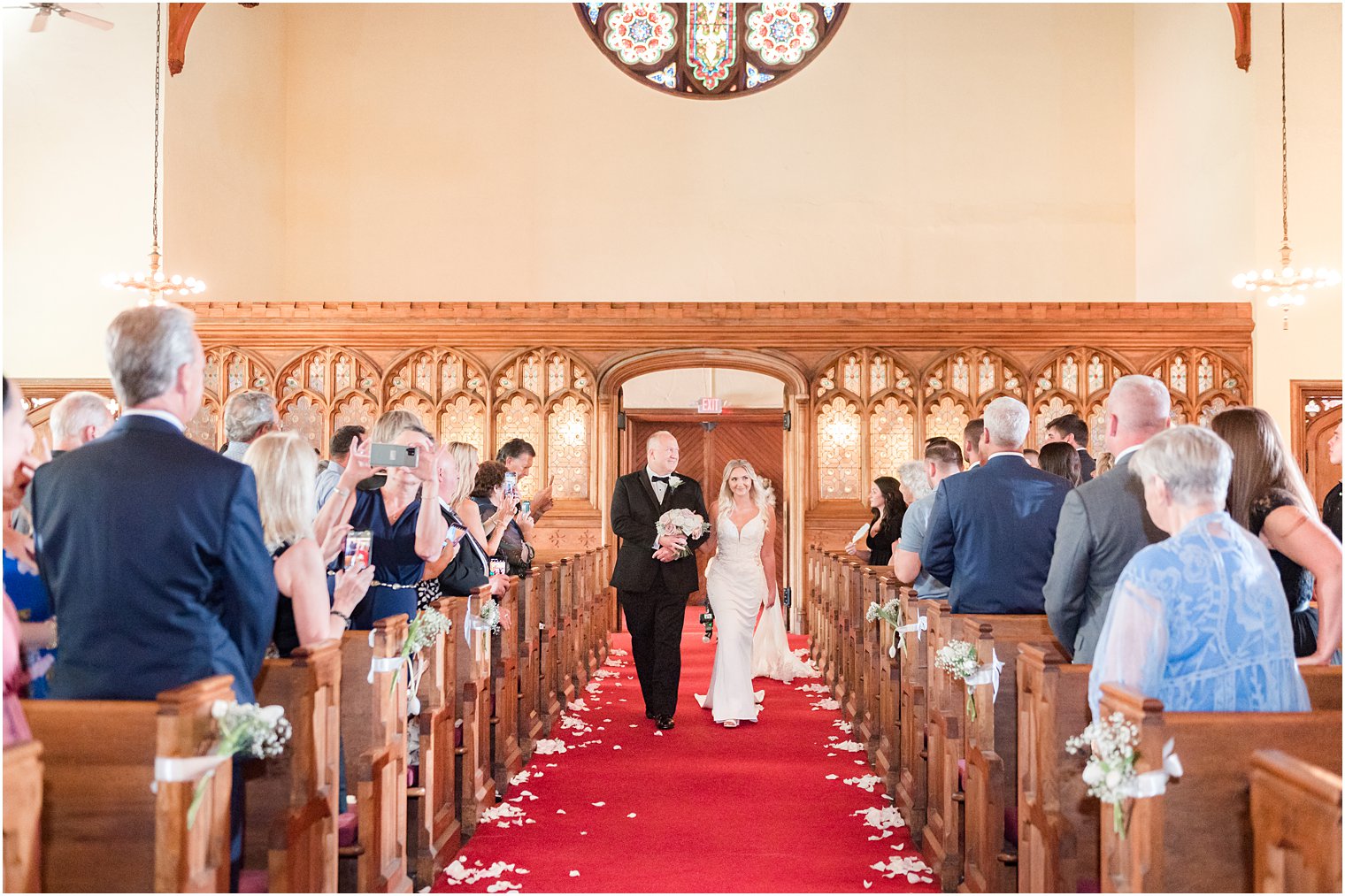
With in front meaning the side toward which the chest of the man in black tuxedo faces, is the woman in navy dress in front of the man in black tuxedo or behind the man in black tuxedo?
in front

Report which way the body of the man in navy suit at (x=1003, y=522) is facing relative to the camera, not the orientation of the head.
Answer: away from the camera

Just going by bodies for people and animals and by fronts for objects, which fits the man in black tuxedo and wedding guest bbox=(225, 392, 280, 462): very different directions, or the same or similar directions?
very different directions

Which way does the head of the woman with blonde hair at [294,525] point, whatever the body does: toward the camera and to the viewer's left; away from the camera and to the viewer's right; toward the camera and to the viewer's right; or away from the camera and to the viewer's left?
away from the camera and to the viewer's right

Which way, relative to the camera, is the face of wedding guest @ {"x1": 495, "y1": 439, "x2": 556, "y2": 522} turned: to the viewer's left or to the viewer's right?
to the viewer's right

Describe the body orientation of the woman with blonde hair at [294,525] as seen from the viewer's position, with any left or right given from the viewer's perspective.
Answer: facing away from the viewer and to the right of the viewer

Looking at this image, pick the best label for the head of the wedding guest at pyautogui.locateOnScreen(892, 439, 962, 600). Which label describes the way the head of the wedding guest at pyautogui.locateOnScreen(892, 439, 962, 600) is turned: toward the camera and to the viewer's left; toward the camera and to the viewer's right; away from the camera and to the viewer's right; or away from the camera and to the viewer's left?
away from the camera and to the viewer's left

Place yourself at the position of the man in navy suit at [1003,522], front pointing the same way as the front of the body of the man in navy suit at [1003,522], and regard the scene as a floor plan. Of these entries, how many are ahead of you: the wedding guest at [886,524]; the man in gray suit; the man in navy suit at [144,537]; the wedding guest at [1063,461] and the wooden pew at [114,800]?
2

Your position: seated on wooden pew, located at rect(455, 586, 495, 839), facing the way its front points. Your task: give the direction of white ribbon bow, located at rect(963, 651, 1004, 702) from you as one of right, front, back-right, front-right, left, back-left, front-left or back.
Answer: front-left

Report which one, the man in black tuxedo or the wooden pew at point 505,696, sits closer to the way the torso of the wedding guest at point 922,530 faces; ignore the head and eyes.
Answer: the man in black tuxedo

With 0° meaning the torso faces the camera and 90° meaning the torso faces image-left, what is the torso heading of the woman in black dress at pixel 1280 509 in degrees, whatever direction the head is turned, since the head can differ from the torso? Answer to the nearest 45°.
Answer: approximately 90°

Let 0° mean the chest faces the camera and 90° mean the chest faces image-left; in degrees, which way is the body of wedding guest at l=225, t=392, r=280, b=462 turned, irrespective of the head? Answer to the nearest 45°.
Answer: approximately 225°

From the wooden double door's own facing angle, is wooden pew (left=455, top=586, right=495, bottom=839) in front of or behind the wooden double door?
in front

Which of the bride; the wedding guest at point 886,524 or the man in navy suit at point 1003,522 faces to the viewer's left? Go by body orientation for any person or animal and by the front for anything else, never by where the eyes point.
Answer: the wedding guest
